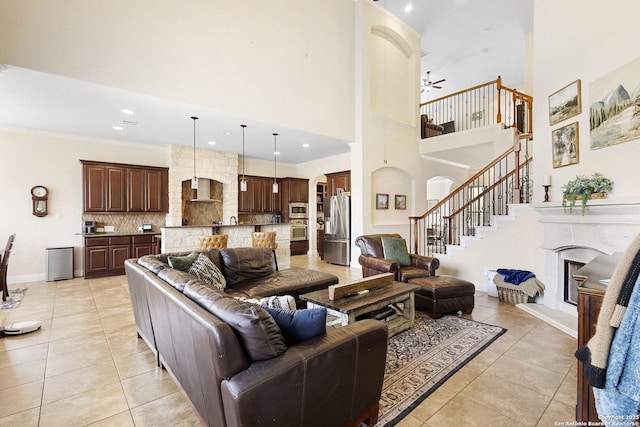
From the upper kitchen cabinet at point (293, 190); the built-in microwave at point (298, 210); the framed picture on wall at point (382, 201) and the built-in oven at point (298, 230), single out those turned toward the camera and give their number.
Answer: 4

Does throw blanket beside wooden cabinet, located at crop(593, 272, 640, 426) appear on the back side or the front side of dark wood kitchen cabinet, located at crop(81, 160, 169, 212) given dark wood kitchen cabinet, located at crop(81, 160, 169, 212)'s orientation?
on the front side

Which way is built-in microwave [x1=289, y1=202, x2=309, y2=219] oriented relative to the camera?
toward the camera

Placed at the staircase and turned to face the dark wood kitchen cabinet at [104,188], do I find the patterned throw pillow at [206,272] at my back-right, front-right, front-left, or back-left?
front-left

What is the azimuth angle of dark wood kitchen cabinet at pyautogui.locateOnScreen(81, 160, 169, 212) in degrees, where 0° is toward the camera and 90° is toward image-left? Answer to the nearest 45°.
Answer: approximately 315°

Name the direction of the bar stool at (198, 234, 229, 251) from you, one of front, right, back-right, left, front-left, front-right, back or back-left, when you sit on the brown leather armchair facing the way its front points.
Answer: back-right

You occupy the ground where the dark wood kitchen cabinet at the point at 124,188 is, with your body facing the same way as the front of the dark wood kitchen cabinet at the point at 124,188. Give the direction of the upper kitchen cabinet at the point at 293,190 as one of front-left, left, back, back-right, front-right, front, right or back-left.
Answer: front-left

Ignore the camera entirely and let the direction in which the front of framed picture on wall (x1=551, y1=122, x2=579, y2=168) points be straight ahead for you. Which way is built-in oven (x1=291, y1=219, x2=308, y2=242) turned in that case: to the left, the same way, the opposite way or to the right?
to the left

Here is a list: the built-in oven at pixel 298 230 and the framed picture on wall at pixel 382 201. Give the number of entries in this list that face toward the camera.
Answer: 2

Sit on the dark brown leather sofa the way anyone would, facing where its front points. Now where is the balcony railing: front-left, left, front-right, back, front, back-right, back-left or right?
front

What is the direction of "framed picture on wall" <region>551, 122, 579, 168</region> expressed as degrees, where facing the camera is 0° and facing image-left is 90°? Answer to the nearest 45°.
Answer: approximately 45°

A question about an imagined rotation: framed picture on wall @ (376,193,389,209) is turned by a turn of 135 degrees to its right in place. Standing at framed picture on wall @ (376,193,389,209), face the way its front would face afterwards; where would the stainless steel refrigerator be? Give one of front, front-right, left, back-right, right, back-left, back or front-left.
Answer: front-left

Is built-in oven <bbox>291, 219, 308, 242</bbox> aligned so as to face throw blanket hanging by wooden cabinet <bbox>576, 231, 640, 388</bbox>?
yes

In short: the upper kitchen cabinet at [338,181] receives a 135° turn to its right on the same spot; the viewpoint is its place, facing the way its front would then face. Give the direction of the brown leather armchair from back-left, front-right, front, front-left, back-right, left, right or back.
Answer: back

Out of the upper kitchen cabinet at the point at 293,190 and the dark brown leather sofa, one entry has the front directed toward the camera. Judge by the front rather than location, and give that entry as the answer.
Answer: the upper kitchen cabinet

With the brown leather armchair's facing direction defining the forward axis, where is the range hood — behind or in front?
behind

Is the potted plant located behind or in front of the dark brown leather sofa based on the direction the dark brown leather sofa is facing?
in front

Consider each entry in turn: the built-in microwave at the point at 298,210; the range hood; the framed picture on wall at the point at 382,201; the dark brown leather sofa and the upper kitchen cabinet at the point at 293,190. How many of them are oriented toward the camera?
4

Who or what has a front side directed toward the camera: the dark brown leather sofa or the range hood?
the range hood

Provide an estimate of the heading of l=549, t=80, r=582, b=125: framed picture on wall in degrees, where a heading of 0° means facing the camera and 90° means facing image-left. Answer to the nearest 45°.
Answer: approximately 45°

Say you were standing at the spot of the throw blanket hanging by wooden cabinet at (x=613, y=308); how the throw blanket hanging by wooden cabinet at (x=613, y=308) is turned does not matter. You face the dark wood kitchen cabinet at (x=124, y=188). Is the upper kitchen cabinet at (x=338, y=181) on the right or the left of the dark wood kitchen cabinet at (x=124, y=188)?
right
